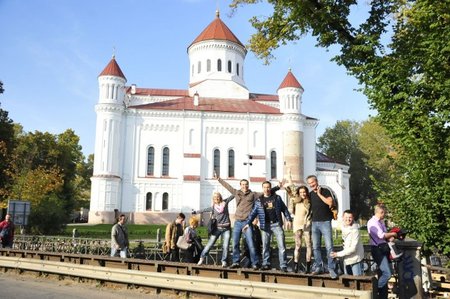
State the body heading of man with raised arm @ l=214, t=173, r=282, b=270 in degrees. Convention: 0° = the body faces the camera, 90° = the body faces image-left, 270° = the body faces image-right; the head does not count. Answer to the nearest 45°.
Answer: approximately 0°

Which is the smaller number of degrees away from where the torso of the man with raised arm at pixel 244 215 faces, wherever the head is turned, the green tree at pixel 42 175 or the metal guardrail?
the metal guardrail

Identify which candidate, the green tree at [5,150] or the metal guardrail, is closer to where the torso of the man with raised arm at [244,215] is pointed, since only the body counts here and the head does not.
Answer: the metal guardrail

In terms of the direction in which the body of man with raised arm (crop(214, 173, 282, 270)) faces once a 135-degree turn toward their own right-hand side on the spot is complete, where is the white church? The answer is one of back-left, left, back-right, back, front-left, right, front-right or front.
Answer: front-right

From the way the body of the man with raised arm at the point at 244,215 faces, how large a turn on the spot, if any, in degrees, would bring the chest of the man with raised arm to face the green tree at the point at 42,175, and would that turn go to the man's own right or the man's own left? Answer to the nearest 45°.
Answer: approximately 135° to the man's own right

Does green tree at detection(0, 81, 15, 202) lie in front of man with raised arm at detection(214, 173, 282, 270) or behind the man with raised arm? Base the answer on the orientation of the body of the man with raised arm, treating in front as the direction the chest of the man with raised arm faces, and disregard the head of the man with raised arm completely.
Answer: behind
